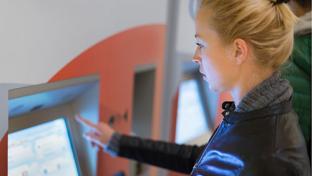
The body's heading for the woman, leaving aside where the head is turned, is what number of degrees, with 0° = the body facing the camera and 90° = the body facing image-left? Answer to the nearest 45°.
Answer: approximately 90°

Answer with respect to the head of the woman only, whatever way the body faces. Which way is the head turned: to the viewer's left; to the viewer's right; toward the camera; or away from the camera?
to the viewer's left

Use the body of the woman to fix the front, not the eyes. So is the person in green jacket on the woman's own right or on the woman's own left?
on the woman's own right
